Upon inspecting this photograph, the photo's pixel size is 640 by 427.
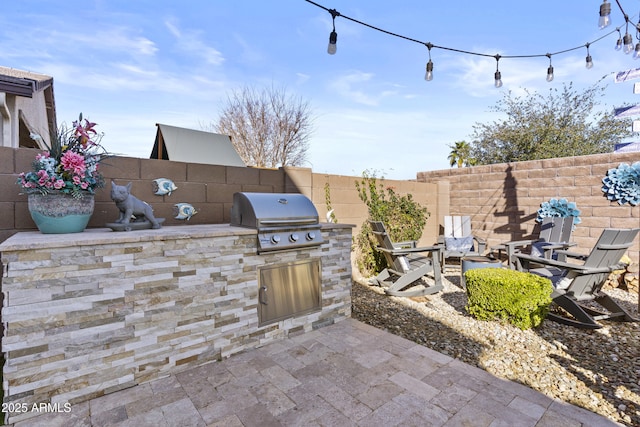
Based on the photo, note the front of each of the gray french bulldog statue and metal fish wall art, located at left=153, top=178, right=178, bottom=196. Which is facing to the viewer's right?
the metal fish wall art

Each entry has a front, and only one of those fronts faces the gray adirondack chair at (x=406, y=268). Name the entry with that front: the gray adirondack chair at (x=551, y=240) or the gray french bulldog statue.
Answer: the gray adirondack chair at (x=551, y=240)

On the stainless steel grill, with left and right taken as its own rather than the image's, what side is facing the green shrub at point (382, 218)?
left

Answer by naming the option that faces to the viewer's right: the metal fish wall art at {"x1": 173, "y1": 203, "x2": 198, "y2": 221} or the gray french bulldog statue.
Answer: the metal fish wall art

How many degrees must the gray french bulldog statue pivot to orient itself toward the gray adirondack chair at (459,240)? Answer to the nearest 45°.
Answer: approximately 135° to its left

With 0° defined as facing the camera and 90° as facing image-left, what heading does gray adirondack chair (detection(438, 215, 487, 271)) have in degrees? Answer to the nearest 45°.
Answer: approximately 315°

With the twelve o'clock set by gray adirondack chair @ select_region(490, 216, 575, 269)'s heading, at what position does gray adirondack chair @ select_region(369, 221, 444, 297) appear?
gray adirondack chair @ select_region(369, 221, 444, 297) is roughly at 12 o'clock from gray adirondack chair @ select_region(490, 216, 575, 269).

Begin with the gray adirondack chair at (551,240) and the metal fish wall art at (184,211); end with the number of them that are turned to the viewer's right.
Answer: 1

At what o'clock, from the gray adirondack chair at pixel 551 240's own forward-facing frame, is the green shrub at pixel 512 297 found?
The green shrub is roughly at 11 o'clock from the gray adirondack chair.

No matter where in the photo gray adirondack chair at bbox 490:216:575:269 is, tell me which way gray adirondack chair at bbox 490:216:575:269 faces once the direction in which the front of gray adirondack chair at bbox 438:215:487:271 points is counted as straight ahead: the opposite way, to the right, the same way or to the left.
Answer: to the right

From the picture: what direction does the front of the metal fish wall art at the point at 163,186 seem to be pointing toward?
to the viewer's right
